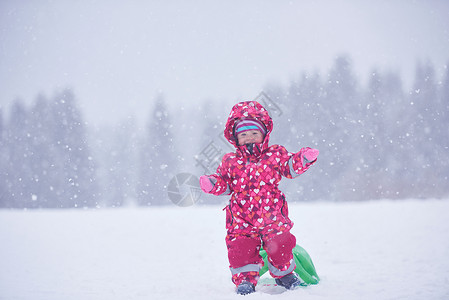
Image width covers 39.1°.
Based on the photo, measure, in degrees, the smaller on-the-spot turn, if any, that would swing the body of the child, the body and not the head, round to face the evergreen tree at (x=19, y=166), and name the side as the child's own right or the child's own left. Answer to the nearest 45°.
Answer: approximately 135° to the child's own right

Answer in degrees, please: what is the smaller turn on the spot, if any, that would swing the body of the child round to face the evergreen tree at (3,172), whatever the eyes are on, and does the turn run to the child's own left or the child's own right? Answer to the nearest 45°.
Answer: approximately 135° to the child's own right

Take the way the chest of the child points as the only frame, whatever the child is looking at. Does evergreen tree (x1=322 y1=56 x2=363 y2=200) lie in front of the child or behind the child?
behind

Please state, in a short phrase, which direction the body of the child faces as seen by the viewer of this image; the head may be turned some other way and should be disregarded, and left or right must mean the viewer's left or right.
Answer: facing the viewer
